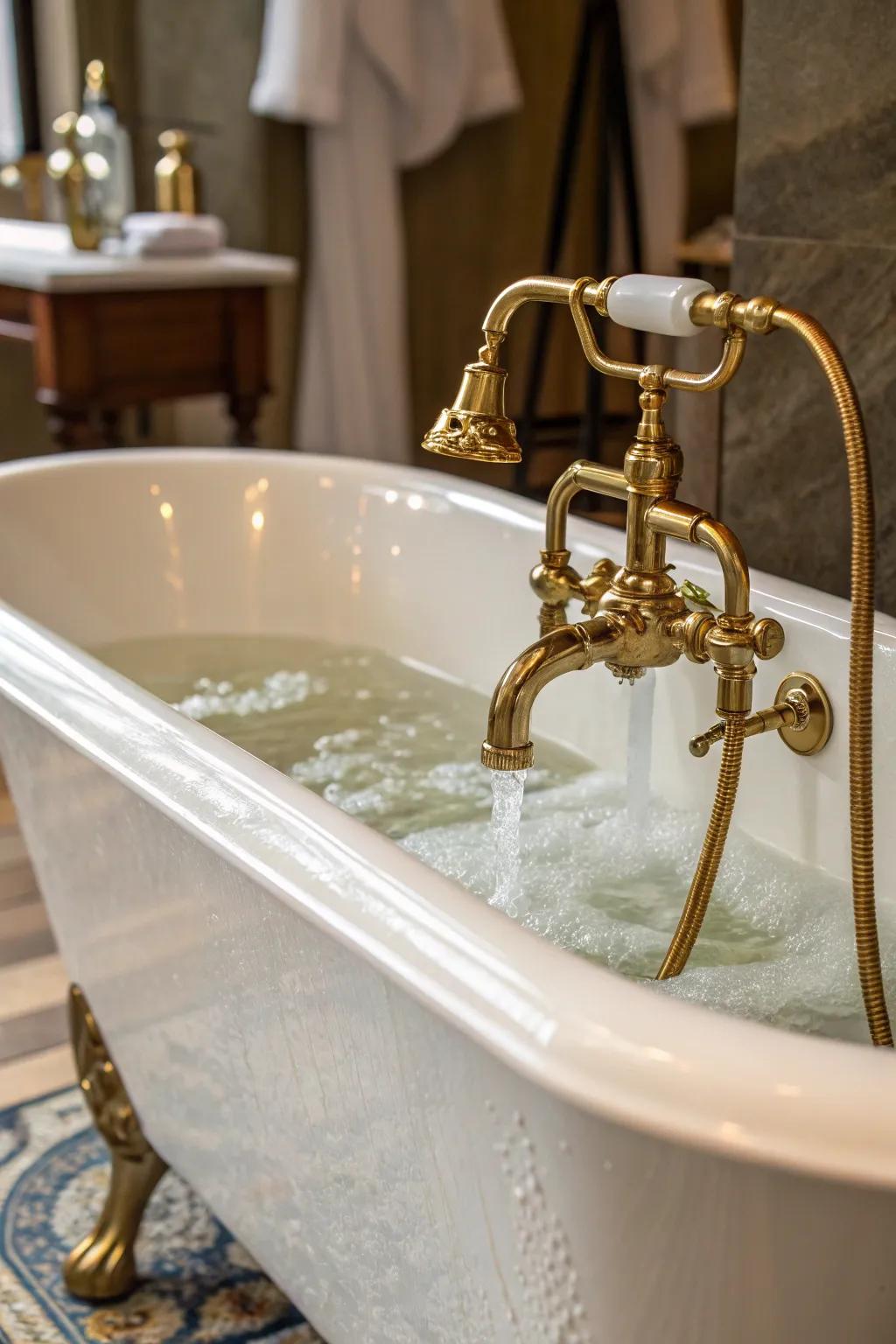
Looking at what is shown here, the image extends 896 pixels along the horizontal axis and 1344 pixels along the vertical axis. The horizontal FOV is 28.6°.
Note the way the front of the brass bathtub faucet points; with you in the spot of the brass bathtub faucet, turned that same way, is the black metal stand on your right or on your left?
on your right

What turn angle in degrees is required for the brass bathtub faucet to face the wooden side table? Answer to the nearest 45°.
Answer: approximately 90° to its right

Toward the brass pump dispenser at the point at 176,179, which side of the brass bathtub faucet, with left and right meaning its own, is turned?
right

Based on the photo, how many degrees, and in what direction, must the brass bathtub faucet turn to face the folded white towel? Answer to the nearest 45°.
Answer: approximately 90° to its right

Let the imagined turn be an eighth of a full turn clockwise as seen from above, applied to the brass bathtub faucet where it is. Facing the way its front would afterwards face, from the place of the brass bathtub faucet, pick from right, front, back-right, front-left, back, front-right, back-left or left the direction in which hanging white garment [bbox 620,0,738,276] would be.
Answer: right

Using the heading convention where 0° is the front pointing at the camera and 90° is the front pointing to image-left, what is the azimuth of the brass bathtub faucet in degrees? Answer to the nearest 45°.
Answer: approximately 45°

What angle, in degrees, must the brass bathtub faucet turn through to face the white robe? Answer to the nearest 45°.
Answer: approximately 135° to its right
